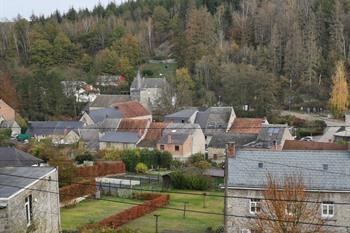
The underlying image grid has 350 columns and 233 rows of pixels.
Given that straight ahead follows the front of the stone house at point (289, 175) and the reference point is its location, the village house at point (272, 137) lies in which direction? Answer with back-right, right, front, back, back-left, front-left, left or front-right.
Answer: back

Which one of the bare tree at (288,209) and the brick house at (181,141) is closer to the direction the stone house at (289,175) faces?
the bare tree

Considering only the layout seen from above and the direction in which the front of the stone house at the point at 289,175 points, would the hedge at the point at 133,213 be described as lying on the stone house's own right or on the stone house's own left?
on the stone house's own right

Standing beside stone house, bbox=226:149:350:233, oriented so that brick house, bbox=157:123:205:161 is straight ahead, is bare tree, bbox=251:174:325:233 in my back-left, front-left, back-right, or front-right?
back-left

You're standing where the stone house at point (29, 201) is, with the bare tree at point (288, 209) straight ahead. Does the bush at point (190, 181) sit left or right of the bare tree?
left

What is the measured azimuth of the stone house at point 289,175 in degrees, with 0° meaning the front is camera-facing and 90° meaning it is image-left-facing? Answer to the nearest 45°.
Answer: approximately 0°

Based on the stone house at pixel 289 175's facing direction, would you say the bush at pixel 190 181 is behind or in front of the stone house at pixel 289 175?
behind

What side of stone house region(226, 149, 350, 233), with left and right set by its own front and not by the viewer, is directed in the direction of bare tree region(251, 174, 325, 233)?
front

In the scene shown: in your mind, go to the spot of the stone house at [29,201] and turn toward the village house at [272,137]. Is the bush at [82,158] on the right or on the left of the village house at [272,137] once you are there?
left

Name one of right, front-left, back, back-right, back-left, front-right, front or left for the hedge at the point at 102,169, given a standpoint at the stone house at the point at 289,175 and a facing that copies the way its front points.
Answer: back-right
